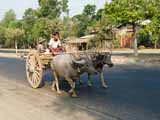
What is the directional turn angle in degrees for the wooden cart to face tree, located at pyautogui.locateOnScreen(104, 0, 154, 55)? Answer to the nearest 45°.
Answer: approximately 90° to its left

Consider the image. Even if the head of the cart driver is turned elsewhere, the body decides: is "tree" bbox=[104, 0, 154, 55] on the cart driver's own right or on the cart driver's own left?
on the cart driver's own left

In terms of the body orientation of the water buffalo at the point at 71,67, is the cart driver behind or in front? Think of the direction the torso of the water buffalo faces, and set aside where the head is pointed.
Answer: behind

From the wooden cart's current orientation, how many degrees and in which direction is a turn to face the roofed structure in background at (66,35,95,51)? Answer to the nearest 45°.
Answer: approximately 90° to its left

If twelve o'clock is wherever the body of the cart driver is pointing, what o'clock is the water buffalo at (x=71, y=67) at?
The water buffalo is roughly at 1 o'clock from the cart driver.

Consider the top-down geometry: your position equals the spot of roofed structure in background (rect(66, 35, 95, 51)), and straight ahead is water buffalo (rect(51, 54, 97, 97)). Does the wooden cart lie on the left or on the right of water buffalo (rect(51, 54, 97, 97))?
right

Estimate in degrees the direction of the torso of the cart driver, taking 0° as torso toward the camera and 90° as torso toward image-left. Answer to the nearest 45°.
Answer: approximately 315°

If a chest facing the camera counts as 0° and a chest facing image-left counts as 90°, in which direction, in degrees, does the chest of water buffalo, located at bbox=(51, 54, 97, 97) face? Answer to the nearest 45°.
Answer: approximately 315°

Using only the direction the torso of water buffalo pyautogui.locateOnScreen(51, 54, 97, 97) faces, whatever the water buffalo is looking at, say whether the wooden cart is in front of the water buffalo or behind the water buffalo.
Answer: behind

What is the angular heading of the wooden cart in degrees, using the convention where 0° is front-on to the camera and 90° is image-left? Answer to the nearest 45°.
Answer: approximately 315°

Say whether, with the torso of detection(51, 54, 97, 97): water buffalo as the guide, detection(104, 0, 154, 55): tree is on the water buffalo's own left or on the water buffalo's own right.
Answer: on the water buffalo's own left
